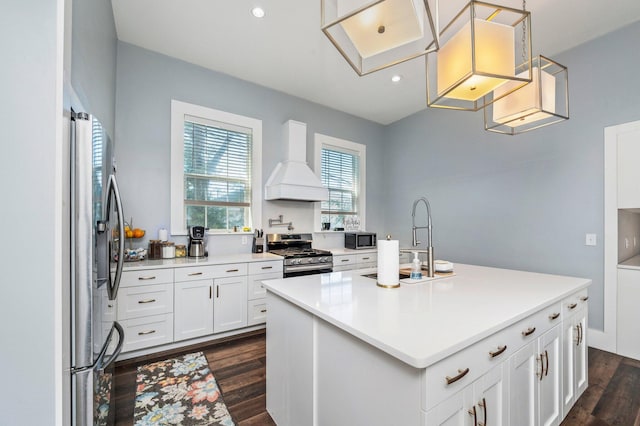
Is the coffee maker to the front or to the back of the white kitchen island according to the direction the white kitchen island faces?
to the back

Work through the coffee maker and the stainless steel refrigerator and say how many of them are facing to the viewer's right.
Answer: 1

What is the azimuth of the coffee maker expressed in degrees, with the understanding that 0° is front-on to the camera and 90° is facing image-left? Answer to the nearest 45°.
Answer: approximately 0°

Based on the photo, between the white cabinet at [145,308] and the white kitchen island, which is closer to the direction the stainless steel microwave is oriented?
the white kitchen island

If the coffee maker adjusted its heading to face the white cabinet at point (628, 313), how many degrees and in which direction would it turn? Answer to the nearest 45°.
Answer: approximately 45° to its left

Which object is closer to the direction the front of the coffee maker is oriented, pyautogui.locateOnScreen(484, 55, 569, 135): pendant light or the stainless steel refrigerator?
the stainless steel refrigerator

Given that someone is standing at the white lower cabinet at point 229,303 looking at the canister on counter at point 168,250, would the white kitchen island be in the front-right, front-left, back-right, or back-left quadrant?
back-left

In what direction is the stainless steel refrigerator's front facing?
to the viewer's right
